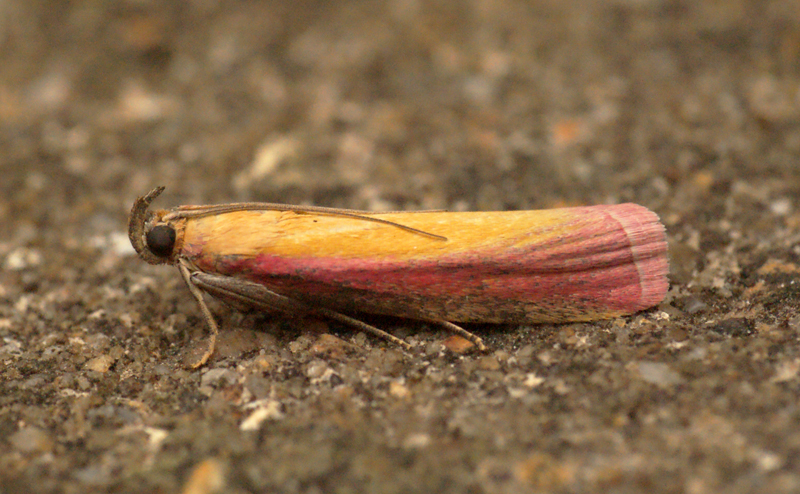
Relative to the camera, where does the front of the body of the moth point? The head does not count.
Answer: to the viewer's left
